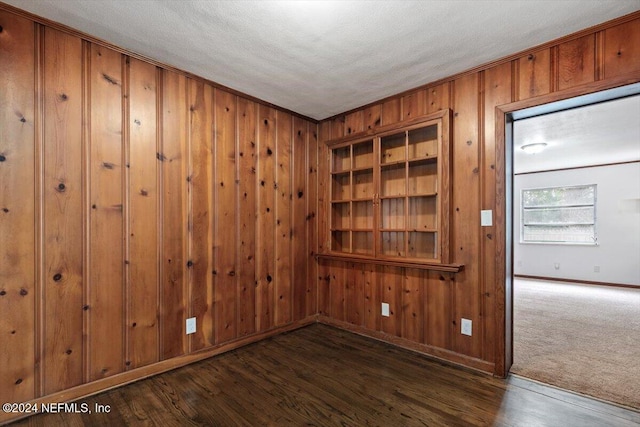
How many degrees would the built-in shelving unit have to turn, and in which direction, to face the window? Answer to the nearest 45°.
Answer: approximately 180°

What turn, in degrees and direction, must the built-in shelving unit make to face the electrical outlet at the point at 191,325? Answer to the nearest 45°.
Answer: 0° — it already faces it

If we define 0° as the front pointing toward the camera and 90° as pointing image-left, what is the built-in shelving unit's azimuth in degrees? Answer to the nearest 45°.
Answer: approximately 45°

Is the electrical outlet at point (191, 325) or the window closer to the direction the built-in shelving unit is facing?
the electrical outlet
